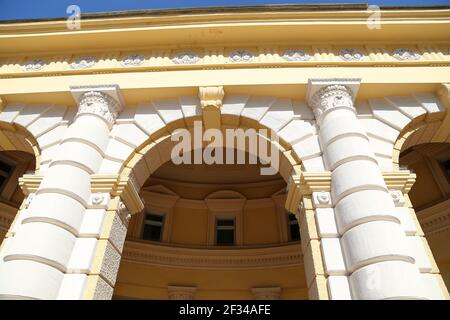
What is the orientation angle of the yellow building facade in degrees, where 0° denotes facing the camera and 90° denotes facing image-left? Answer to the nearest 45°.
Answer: approximately 0°
